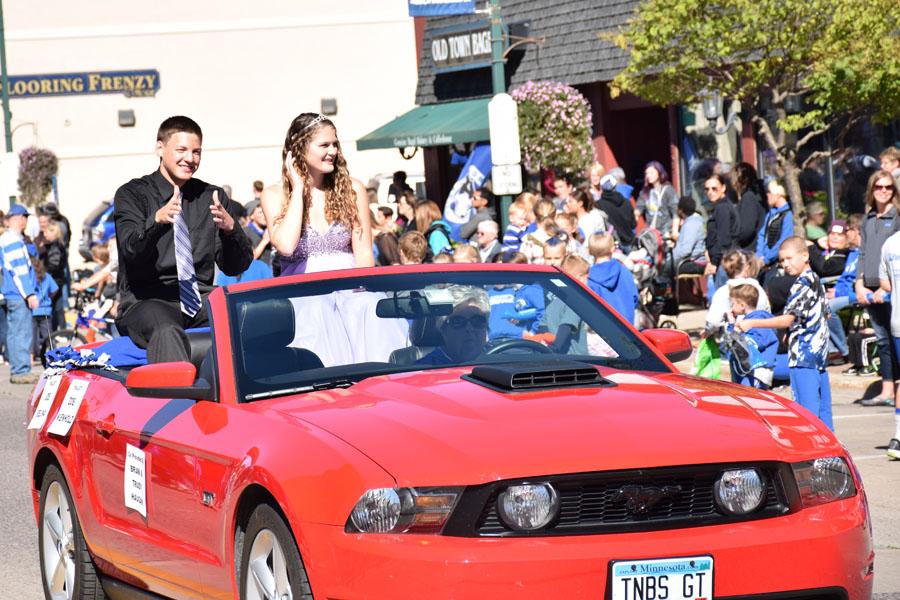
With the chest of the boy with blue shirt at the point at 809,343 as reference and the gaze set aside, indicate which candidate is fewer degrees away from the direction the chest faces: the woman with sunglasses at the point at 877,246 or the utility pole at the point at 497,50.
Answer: the utility pole

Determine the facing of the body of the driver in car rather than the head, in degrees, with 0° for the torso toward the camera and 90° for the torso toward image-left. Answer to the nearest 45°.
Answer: approximately 315°

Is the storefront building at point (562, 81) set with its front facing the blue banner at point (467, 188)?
yes

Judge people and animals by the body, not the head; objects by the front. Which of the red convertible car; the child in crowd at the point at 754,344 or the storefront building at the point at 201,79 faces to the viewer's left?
the child in crowd

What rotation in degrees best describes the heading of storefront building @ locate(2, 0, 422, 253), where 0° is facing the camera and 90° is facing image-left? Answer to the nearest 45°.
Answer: approximately 0°

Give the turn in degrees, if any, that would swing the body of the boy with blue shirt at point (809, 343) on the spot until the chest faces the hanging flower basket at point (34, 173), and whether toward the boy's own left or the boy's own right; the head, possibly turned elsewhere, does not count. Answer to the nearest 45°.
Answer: approximately 45° to the boy's own right

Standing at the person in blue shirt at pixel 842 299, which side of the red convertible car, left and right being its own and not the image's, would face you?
left

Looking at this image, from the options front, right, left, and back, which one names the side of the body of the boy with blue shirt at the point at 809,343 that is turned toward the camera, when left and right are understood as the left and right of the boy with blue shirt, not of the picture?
left
